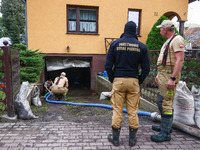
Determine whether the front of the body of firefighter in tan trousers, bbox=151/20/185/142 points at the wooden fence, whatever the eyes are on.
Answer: yes

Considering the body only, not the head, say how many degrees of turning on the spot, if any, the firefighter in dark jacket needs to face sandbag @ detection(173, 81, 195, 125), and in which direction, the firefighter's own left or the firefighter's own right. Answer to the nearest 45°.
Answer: approximately 45° to the firefighter's own right

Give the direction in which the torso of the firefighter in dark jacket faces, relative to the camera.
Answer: away from the camera

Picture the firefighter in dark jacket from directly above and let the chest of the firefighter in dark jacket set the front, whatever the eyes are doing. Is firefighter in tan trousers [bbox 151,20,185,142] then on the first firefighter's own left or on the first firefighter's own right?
on the first firefighter's own right

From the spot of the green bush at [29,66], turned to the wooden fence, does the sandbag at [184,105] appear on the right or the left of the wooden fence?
left

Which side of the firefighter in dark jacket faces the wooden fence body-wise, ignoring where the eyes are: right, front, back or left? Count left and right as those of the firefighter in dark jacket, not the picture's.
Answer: left

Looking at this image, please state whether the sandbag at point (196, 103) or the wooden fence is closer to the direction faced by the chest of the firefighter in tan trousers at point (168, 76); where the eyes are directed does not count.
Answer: the wooden fence

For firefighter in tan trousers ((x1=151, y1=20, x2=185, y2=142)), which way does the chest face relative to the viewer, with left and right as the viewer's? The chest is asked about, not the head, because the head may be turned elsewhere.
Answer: facing to the left of the viewer

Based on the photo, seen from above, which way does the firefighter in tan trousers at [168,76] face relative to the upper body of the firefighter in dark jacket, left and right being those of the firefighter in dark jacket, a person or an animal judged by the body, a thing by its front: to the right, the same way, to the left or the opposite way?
to the left

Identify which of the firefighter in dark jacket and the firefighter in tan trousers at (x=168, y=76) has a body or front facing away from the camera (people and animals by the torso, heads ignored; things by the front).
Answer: the firefighter in dark jacket

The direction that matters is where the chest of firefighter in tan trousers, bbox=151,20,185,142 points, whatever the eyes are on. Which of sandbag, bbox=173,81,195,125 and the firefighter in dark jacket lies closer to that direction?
the firefighter in dark jacket

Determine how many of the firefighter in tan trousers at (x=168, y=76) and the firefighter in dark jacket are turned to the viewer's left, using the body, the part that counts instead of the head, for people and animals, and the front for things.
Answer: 1

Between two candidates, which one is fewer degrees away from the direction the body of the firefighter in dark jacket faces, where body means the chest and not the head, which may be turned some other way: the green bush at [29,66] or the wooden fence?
the green bush
